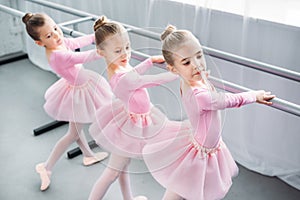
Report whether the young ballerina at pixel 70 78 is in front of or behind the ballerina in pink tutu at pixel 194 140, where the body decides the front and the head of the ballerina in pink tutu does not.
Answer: behind

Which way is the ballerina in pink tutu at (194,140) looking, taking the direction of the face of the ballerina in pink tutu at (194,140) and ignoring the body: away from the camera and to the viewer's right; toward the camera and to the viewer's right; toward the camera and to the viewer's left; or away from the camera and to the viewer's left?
toward the camera and to the viewer's right

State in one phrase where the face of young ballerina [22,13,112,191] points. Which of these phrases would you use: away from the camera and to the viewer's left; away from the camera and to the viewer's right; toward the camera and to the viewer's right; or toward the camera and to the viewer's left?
toward the camera and to the viewer's right

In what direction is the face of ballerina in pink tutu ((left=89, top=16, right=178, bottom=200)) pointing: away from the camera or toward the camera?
toward the camera
